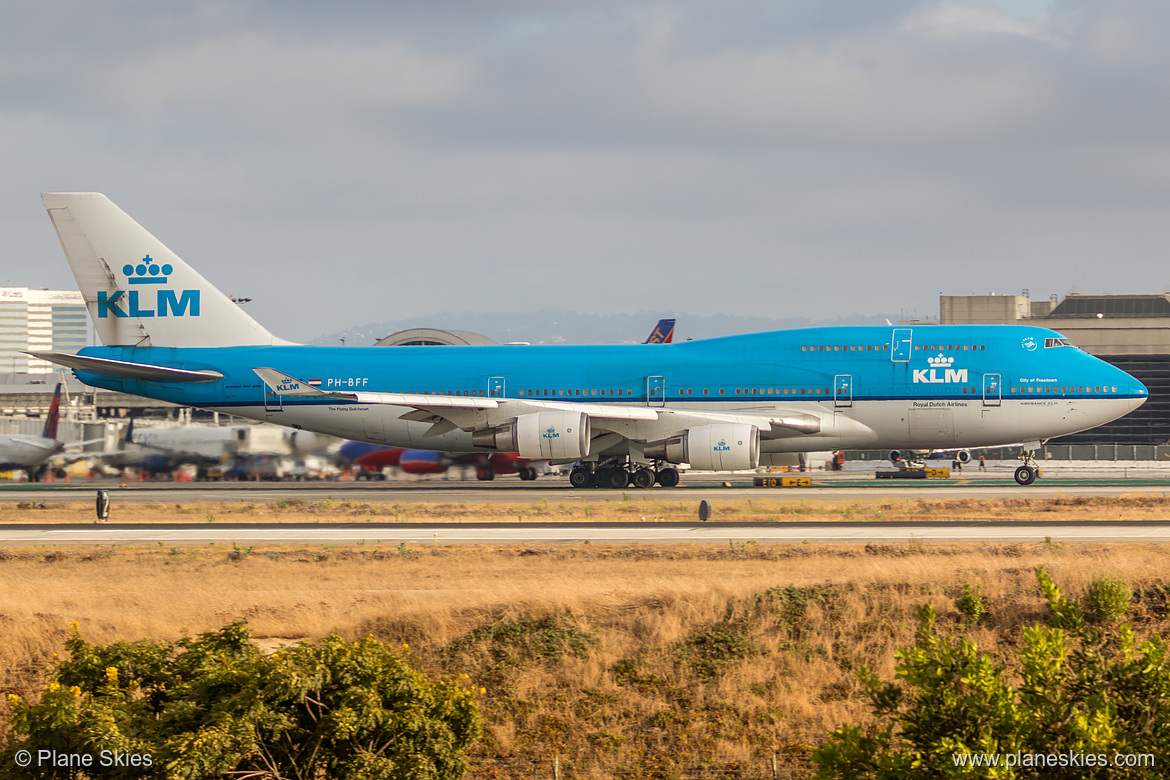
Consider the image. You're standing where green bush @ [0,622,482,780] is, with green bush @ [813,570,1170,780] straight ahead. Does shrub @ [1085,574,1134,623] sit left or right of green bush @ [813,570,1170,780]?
left

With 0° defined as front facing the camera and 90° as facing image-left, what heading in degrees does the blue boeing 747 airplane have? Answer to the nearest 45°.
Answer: approximately 270°

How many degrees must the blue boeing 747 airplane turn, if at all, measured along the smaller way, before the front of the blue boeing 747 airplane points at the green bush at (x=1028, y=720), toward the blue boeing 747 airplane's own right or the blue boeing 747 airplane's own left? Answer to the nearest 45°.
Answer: approximately 90° to the blue boeing 747 airplane's own right

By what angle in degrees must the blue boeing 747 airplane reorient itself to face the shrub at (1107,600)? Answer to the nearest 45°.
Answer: approximately 90° to its right
